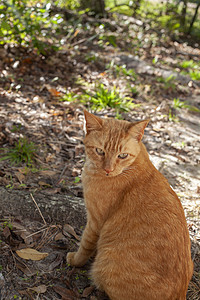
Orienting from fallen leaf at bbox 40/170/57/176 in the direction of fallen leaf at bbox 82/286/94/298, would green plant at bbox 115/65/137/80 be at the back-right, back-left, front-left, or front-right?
back-left

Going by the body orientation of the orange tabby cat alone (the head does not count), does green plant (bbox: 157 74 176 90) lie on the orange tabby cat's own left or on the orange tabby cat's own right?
on the orange tabby cat's own right

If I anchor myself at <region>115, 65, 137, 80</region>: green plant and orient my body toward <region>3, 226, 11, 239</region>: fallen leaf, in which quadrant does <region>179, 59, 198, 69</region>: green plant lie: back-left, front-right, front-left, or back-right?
back-left

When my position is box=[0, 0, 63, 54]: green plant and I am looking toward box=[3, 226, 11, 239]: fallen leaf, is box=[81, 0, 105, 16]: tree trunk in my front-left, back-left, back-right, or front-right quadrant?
back-left

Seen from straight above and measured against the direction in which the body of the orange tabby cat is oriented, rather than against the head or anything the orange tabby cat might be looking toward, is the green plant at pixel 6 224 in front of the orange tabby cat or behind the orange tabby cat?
in front
